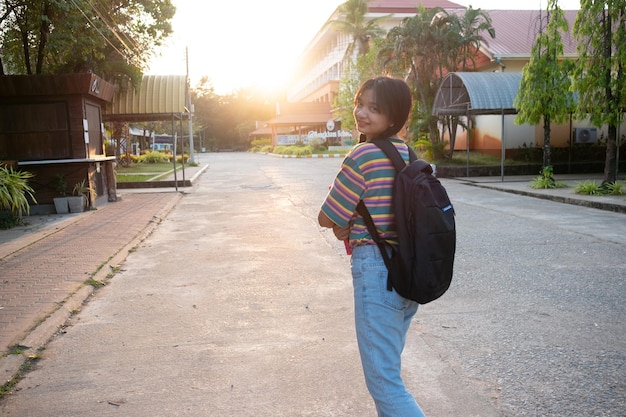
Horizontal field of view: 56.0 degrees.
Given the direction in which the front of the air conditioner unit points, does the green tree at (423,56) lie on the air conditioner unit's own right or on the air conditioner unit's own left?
on the air conditioner unit's own right

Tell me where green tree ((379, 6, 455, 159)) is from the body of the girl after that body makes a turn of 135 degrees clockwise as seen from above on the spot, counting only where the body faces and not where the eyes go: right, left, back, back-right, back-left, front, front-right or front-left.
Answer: front-left

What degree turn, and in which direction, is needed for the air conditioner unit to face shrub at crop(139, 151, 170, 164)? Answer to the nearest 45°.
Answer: approximately 90° to its right

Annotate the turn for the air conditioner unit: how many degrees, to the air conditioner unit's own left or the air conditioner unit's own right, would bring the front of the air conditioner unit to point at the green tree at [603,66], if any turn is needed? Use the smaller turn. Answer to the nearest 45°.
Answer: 0° — it already faces it

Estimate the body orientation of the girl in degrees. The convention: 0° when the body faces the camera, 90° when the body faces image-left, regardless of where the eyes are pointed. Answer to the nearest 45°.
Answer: approximately 90°

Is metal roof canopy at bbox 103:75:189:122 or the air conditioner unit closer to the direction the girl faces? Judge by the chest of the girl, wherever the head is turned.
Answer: the metal roof canopy
